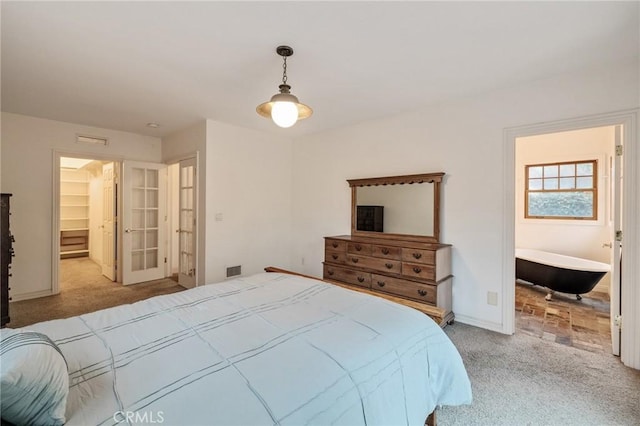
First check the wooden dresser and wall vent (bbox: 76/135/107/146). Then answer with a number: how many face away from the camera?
0

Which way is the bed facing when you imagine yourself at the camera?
facing away from the viewer and to the right of the viewer

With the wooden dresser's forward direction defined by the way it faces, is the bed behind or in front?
in front

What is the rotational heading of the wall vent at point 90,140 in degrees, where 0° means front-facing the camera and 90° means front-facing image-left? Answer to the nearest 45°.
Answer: approximately 315°

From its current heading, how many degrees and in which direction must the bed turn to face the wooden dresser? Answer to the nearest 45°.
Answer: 0° — it already faces it

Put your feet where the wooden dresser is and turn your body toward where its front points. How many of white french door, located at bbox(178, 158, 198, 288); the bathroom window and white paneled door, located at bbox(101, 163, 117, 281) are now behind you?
1

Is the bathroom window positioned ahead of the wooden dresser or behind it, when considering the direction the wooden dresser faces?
behind

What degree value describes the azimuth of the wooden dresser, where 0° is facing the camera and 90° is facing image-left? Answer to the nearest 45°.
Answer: approximately 45°

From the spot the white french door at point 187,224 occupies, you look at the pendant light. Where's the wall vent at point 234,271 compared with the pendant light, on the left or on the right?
left

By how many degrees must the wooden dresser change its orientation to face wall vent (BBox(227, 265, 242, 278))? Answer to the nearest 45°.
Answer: approximately 45° to its right
